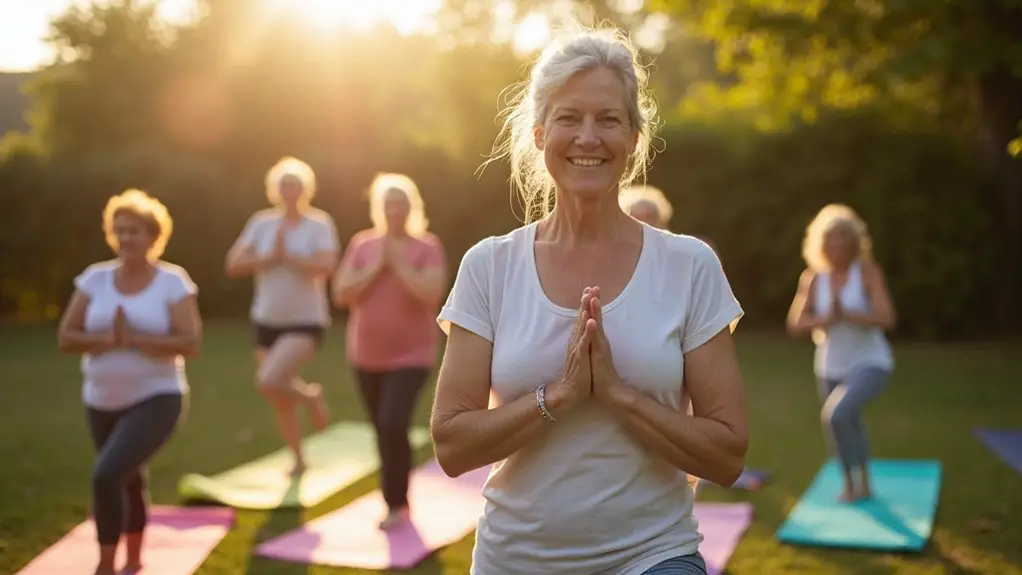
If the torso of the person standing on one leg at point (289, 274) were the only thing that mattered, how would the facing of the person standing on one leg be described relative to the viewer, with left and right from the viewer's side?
facing the viewer

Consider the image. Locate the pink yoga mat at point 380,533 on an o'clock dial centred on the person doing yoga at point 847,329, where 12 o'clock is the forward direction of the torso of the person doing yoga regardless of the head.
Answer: The pink yoga mat is roughly at 2 o'clock from the person doing yoga.

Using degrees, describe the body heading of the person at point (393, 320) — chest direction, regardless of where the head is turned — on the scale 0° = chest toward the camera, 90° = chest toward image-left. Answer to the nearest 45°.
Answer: approximately 0°

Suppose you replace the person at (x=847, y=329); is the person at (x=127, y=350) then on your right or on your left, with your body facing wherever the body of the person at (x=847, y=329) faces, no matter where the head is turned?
on your right

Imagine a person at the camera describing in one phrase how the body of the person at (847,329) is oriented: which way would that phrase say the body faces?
toward the camera

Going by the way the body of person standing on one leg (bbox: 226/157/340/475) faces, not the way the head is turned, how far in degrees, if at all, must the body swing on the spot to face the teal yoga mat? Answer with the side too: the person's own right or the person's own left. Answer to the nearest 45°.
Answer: approximately 45° to the person's own left
